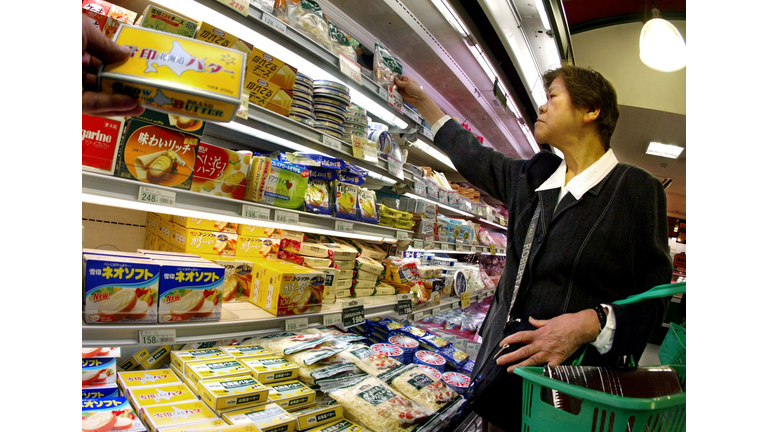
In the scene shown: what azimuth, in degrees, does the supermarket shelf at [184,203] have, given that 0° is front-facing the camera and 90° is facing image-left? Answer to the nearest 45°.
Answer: approximately 315°

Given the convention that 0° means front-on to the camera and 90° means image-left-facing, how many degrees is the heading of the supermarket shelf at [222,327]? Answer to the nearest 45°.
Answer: approximately 315°

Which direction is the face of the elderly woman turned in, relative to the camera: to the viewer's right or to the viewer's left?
to the viewer's left

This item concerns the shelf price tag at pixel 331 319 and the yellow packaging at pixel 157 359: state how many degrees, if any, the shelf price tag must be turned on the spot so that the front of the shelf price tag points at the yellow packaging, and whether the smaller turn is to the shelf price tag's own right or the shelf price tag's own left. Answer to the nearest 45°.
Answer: approximately 135° to the shelf price tag's own right

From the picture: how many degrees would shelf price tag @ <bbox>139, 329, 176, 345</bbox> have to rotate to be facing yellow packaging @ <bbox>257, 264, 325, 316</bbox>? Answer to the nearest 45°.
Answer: approximately 135° to its left
